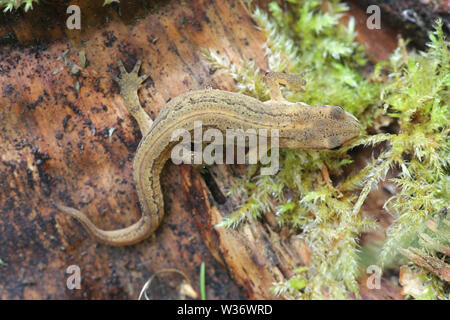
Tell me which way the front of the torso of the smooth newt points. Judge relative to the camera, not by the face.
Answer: to the viewer's right
